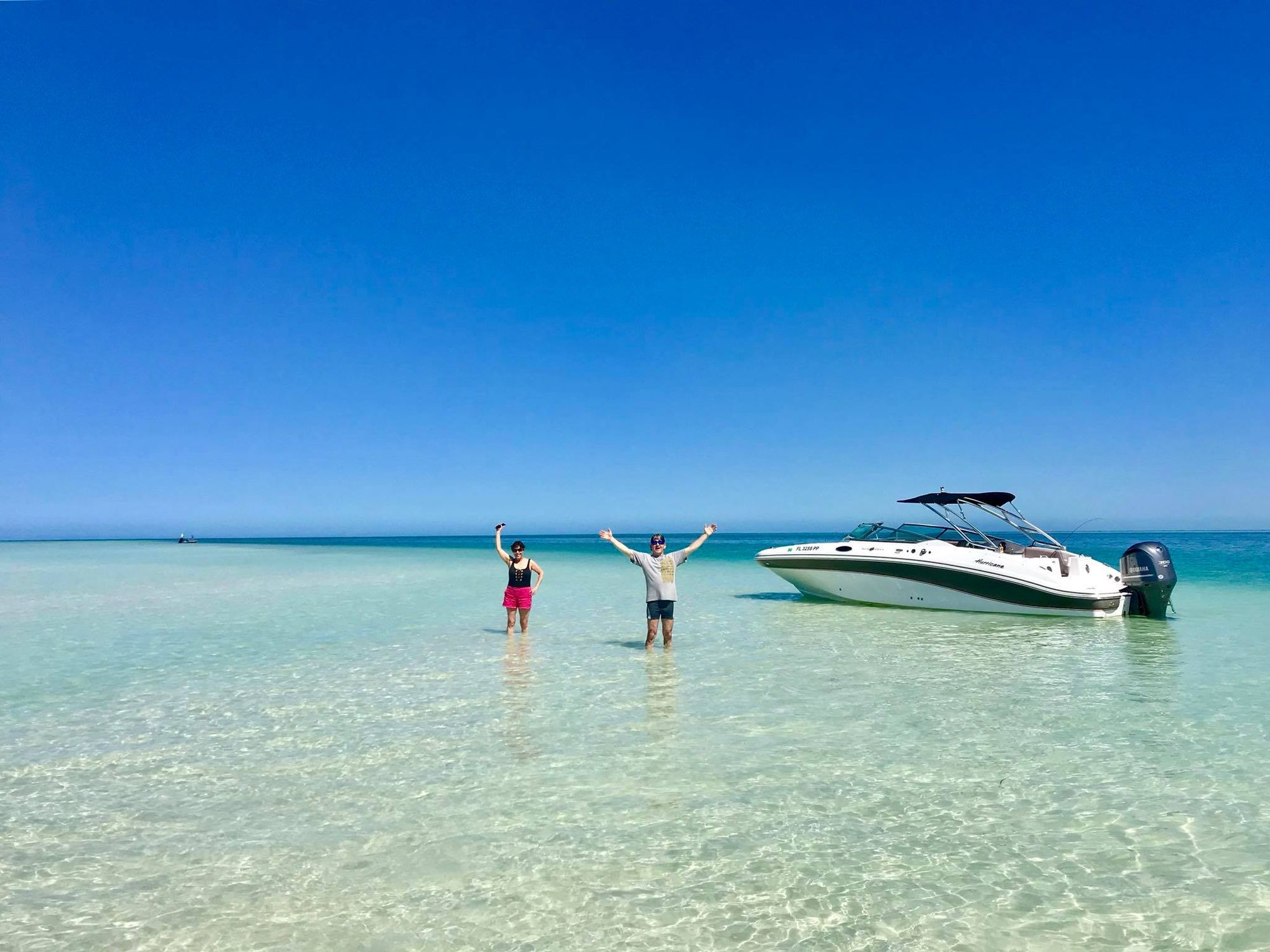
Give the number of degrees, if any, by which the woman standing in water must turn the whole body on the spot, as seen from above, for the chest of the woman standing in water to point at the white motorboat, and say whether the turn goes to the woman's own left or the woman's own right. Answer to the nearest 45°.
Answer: approximately 90° to the woman's own left

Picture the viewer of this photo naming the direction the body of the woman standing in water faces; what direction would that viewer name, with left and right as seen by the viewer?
facing the viewer

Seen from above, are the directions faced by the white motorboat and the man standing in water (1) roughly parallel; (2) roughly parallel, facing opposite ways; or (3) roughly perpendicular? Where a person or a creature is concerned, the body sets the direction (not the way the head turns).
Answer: roughly perpendicular

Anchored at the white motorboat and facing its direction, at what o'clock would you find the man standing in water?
The man standing in water is roughly at 10 o'clock from the white motorboat.

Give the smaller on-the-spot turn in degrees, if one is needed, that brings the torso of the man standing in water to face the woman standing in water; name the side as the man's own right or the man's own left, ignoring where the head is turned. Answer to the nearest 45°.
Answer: approximately 135° to the man's own right

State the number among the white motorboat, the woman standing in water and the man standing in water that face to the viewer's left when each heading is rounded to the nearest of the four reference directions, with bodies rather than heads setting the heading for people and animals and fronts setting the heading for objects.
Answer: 1

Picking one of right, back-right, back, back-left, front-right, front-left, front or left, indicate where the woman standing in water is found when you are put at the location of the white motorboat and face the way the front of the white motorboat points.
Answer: front-left

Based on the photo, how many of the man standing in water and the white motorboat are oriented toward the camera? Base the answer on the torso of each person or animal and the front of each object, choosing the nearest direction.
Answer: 1

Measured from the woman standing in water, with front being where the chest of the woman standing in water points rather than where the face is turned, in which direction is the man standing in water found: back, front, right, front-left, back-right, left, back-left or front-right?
front-left

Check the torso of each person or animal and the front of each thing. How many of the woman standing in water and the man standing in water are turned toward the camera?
2

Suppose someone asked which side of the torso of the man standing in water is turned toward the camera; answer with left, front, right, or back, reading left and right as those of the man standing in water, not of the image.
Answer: front

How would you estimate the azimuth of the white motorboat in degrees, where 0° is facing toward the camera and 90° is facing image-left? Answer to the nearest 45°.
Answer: approximately 90°
